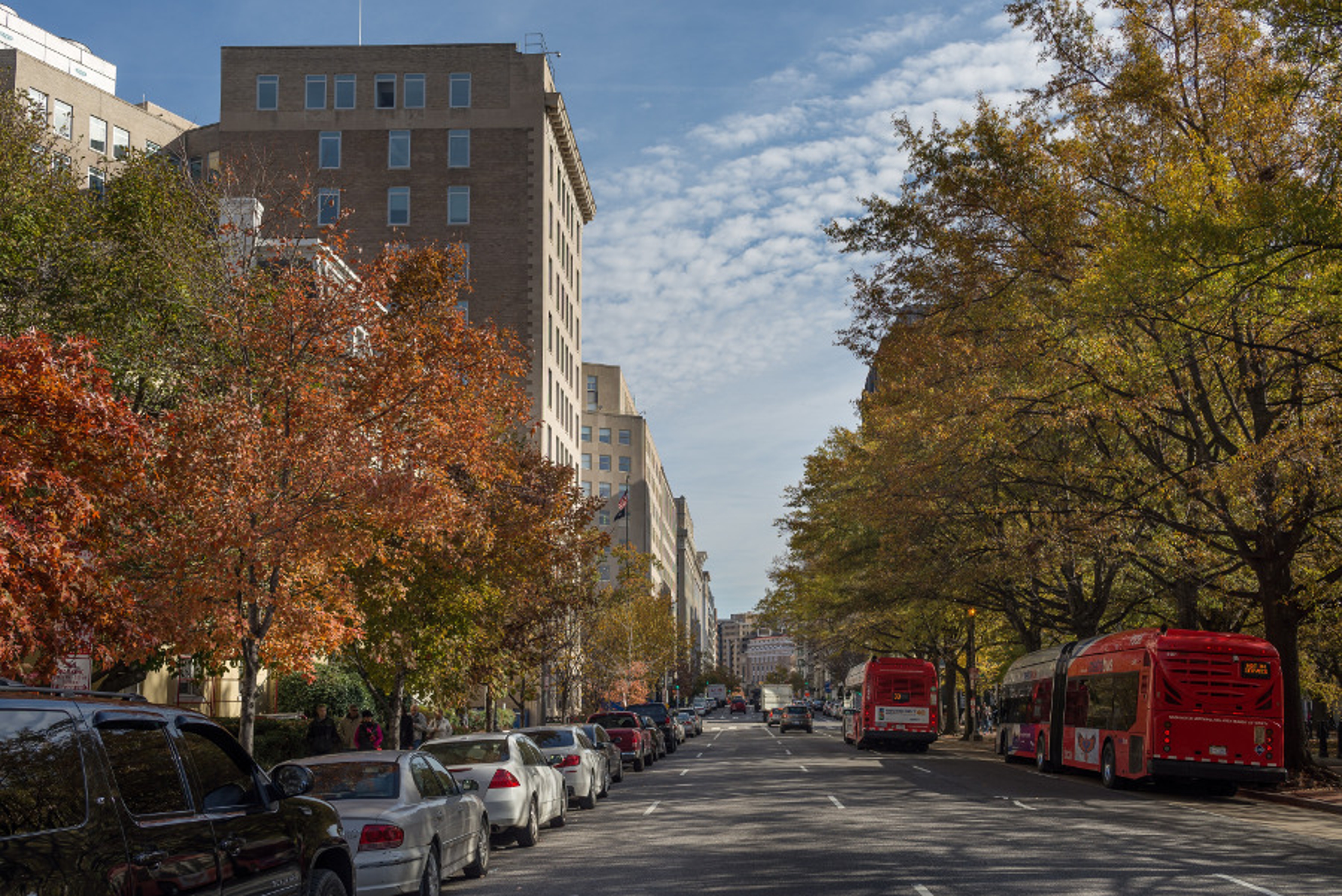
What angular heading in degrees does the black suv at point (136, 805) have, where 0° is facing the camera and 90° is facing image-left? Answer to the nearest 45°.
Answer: approximately 225°

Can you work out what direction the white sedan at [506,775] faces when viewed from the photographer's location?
facing away from the viewer and to the right of the viewer

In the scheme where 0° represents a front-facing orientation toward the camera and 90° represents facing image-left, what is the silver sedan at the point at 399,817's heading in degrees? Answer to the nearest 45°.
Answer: approximately 225°

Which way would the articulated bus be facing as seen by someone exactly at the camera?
facing away from the viewer and to the left of the viewer

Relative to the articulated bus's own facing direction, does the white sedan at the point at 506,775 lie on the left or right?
on its left

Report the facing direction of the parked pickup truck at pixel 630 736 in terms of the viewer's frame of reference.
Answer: facing away from the viewer and to the right of the viewer

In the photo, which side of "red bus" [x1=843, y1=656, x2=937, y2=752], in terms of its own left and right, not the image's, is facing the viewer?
back

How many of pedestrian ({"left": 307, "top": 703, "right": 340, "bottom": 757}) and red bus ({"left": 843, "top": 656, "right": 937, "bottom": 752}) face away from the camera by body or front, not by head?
1

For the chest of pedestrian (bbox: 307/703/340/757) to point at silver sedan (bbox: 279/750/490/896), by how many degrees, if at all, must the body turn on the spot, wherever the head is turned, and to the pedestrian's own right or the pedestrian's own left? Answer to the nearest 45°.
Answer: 0° — they already face it

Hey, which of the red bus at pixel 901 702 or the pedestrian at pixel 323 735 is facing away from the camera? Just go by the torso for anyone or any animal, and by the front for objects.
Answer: the red bus
